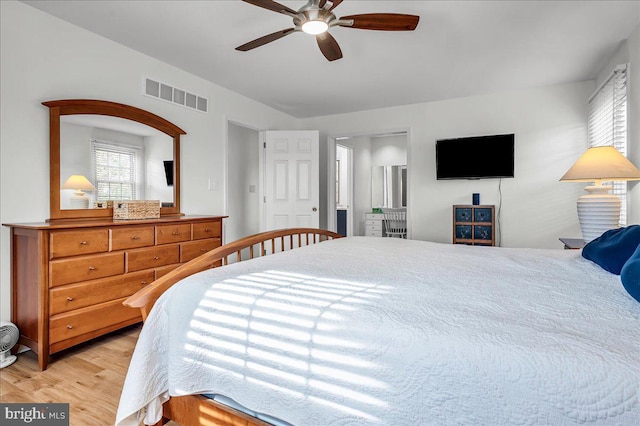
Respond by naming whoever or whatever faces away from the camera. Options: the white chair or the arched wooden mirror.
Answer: the white chair

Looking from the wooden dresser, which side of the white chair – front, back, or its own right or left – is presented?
back

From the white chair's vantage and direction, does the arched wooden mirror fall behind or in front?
behind

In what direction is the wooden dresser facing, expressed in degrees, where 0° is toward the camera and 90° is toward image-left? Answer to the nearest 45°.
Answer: approximately 315°

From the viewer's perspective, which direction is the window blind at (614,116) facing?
to the viewer's left

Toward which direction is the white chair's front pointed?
away from the camera

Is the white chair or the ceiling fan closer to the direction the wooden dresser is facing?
the ceiling fan

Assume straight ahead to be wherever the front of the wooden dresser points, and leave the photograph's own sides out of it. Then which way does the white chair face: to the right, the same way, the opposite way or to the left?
to the left

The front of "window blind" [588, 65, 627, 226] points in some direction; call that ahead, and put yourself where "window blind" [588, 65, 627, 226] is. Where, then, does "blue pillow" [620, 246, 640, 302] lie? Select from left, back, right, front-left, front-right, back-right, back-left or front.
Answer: left

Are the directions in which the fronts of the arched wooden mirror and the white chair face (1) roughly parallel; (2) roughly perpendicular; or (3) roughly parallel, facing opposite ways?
roughly perpendicular

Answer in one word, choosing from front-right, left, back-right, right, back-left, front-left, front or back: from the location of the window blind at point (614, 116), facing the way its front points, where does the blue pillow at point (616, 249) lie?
left

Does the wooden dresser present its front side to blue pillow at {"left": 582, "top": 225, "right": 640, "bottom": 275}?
yes

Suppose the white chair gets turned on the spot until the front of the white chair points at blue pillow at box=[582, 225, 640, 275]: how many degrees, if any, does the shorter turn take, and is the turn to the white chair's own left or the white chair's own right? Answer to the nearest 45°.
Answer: approximately 180°
